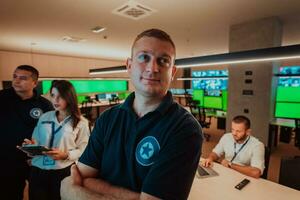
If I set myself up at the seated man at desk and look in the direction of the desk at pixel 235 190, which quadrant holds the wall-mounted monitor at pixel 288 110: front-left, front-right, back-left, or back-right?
back-left

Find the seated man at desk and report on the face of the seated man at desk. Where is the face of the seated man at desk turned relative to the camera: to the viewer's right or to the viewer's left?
to the viewer's left

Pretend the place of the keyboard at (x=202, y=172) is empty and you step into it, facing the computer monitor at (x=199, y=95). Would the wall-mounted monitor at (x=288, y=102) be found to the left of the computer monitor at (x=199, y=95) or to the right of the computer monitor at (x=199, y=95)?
right

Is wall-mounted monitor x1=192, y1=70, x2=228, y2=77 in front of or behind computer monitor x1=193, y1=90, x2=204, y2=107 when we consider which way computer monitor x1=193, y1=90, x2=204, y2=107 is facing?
behind

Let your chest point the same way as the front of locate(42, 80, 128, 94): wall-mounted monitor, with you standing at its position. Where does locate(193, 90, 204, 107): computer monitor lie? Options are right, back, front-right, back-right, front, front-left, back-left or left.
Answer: front-left

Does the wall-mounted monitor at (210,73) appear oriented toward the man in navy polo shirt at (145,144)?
yes

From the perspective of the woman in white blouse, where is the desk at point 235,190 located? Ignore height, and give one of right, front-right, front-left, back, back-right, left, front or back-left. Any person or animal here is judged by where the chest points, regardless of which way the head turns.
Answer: left

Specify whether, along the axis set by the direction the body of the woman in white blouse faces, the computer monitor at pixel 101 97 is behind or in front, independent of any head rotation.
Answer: behind

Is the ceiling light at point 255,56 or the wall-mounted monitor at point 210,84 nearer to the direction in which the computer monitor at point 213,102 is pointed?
the ceiling light

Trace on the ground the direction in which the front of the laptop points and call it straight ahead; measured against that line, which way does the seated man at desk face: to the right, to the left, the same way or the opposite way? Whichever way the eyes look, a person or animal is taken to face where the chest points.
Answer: the opposite way

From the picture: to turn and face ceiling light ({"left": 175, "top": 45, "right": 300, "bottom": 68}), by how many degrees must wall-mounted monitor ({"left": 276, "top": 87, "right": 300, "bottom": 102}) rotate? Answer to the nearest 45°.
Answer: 0° — it already faces it

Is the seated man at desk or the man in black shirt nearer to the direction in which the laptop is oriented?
the seated man at desk
